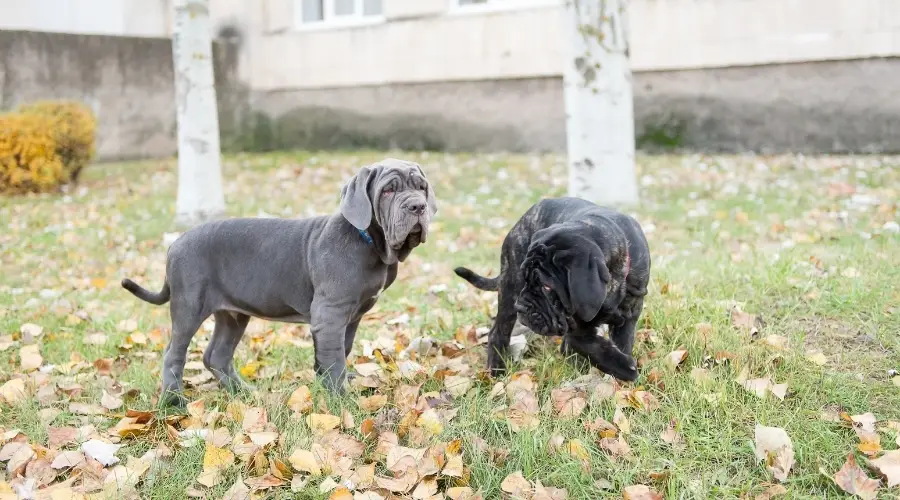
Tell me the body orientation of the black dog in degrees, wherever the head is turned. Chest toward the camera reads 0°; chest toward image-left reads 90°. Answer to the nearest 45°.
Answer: approximately 315°

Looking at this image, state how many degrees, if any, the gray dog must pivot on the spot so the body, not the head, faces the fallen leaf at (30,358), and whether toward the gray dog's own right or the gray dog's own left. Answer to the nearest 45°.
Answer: approximately 135° to the gray dog's own left

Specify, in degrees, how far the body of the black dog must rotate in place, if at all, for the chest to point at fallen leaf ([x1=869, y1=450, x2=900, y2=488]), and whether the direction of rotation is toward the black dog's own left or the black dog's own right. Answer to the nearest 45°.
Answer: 0° — it already faces it

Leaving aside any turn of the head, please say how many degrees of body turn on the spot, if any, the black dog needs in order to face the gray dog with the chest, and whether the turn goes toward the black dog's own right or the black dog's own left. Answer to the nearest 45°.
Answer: approximately 135° to the black dog's own right

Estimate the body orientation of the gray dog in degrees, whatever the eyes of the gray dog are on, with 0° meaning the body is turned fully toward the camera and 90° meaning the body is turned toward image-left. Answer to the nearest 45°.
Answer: approximately 270°
